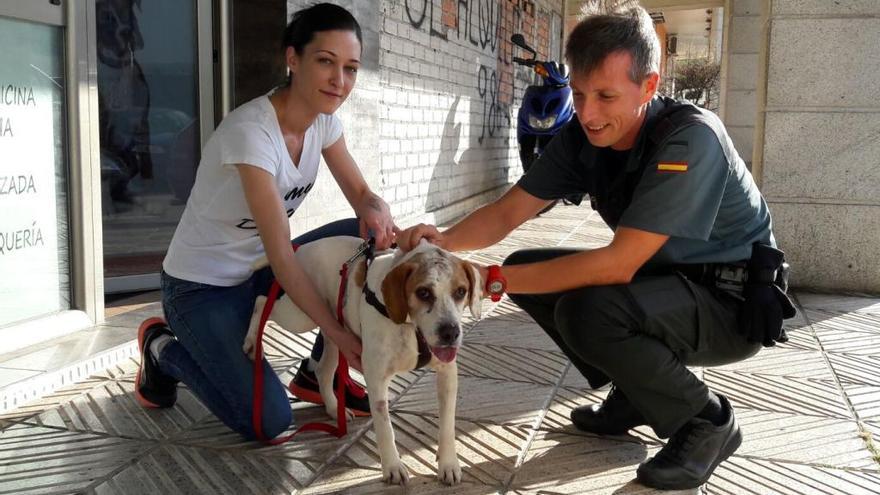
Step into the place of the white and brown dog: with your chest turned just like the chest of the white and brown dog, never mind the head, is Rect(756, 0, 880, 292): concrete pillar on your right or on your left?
on your left

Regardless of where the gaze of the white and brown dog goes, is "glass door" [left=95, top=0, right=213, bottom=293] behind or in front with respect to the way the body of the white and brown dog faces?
behind

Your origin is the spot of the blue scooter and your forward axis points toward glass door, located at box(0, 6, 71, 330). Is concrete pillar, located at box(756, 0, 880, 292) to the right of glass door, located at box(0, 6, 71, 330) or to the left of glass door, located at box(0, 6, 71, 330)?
left

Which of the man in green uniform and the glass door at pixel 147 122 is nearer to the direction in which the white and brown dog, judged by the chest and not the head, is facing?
the man in green uniform

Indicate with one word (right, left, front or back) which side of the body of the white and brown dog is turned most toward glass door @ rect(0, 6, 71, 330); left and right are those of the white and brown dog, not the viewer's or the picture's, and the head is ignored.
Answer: back

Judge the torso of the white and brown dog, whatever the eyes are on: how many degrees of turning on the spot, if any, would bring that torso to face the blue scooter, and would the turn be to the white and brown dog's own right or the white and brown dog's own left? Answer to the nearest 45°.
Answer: approximately 135° to the white and brown dog's own left

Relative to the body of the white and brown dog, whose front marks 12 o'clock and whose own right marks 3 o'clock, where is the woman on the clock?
The woman is roughly at 6 o'clock from the white and brown dog.

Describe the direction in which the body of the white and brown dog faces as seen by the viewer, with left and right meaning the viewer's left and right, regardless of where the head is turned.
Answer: facing the viewer and to the right of the viewer
